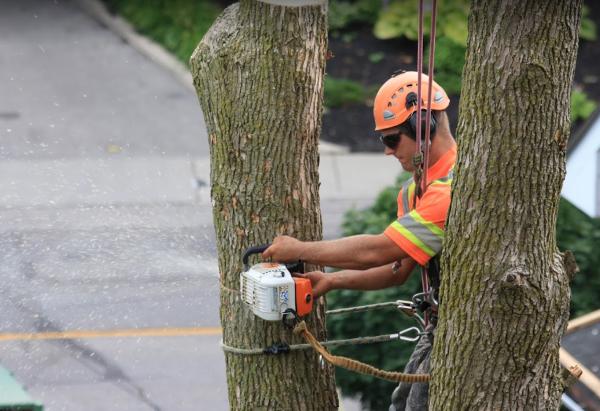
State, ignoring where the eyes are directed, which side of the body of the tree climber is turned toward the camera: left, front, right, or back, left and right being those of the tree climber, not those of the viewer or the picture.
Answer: left

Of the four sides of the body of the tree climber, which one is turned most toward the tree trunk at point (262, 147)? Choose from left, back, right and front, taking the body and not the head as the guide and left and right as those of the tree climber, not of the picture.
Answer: front
